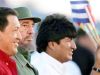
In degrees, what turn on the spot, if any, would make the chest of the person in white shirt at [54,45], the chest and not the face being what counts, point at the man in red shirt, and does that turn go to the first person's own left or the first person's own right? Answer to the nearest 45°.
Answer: approximately 135° to the first person's own right

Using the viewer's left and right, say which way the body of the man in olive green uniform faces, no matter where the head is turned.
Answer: facing the viewer and to the right of the viewer

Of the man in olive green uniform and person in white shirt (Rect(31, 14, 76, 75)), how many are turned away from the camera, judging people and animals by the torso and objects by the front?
0

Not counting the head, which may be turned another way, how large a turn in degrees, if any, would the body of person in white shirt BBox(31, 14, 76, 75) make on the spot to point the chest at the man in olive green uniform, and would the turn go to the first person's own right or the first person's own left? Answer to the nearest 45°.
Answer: approximately 180°
